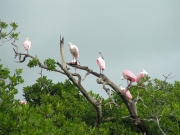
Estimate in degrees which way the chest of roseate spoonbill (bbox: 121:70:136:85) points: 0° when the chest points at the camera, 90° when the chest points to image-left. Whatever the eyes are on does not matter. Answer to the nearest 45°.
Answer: approximately 90°
